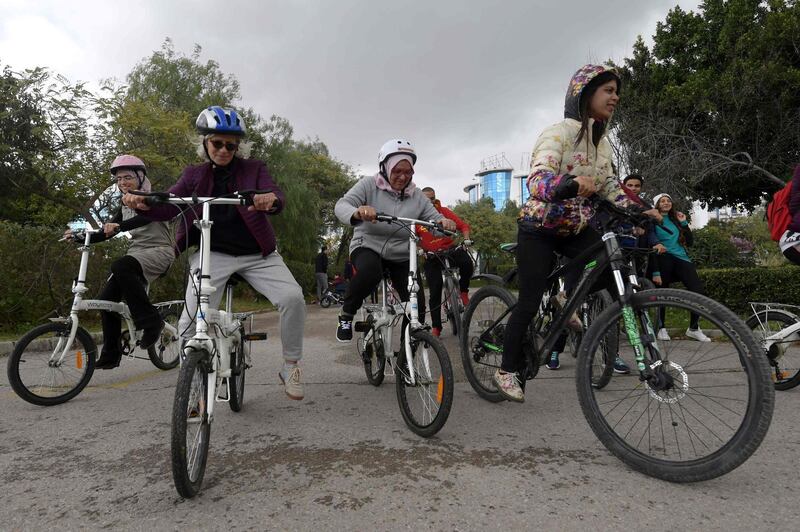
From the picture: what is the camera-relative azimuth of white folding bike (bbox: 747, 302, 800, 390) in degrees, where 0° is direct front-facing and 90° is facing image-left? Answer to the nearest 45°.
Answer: approximately 270°

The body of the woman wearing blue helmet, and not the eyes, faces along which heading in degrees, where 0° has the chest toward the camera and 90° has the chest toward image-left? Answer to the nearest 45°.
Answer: approximately 0°

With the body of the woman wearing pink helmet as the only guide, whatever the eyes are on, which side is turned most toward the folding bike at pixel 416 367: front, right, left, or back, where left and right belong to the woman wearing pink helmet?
left

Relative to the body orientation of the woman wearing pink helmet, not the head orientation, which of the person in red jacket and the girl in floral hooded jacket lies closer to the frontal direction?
the girl in floral hooded jacket

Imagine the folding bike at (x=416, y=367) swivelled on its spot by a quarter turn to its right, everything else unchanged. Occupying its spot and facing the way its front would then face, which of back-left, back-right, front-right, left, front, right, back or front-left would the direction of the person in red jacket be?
back-right

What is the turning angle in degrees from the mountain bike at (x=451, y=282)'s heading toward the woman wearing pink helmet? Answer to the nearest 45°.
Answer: approximately 45° to its right

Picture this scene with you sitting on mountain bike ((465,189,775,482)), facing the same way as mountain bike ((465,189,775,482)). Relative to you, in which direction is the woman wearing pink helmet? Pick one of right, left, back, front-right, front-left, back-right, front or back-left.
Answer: back-right

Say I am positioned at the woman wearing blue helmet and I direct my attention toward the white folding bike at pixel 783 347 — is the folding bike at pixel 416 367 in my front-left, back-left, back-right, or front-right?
front-left

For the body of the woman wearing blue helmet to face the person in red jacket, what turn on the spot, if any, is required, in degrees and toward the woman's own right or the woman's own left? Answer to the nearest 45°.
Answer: approximately 135° to the woman's own left

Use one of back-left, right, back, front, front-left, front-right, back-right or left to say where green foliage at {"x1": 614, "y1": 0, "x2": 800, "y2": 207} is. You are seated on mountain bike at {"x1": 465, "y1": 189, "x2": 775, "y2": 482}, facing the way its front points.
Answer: back-left

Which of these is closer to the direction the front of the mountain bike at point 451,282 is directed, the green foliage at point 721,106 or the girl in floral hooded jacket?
the girl in floral hooded jacket

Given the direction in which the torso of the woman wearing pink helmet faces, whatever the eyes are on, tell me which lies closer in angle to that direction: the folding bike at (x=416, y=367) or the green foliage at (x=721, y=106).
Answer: the folding bike

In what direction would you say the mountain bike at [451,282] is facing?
toward the camera

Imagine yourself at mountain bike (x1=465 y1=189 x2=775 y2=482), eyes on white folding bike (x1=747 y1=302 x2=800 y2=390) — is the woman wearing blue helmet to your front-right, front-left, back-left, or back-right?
back-left

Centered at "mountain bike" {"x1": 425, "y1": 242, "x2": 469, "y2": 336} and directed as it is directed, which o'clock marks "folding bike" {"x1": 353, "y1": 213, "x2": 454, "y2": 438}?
"folding bike" {"x1": 353, "y1": 213, "x2": 454, "y2": 438} is roughly at 12 o'clock from "mountain bike" {"x1": 425, "y1": 242, "x2": 469, "y2": 336}.

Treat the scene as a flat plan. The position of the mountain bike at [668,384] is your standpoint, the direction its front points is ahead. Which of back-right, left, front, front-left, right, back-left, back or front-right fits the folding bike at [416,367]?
back-right

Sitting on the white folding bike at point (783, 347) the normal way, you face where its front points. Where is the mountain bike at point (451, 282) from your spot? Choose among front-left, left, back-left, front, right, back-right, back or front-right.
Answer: back
